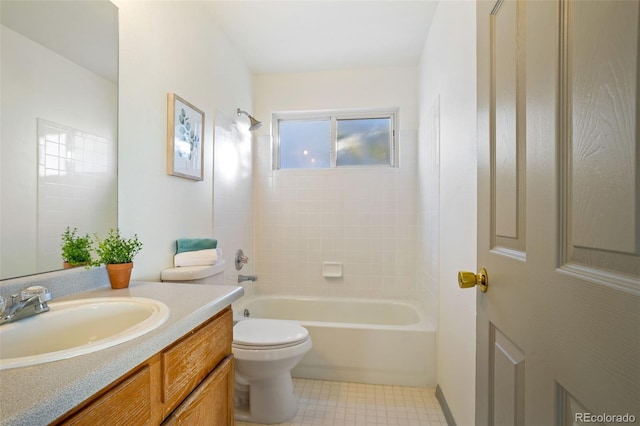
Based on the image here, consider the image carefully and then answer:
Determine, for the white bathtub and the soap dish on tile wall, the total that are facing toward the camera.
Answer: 2

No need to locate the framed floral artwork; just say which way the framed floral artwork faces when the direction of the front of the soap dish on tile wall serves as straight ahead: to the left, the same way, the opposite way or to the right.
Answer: to the left

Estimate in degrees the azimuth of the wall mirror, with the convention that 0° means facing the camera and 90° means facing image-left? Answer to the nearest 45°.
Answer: approximately 315°

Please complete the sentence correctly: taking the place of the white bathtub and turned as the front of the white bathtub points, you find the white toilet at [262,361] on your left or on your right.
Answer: on your right

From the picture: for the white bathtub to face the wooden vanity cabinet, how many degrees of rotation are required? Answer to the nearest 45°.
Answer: approximately 45° to its right

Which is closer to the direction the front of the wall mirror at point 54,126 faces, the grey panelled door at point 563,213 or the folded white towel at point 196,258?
the grey panelled door

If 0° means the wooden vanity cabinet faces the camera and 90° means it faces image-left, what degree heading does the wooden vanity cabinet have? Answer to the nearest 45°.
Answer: approximately 315°
